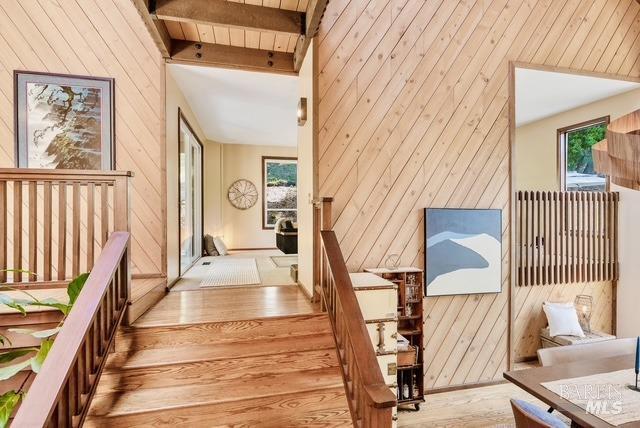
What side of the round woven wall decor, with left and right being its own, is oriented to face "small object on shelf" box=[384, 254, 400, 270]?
front

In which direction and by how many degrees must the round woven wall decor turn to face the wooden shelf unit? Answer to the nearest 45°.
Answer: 0° — it already faces it

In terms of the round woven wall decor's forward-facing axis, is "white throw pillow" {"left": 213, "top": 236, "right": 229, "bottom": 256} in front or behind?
in front

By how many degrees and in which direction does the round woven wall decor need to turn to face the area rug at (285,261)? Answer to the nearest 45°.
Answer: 0° — it already faces it

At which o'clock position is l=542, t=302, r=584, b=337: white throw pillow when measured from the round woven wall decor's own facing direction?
The white throw pillow is roughly at 11 o'clock from the round woven wall decor.

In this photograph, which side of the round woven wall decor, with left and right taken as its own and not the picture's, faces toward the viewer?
front

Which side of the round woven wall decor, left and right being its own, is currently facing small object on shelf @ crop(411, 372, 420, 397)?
front

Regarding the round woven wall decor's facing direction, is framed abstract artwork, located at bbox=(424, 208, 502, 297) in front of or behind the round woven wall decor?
in front

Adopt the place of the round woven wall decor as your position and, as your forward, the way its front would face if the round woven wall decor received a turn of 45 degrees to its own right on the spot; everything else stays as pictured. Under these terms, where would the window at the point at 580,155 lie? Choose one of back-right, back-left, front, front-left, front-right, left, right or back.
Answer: left

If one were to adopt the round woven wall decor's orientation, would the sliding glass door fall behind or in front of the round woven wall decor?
in front
